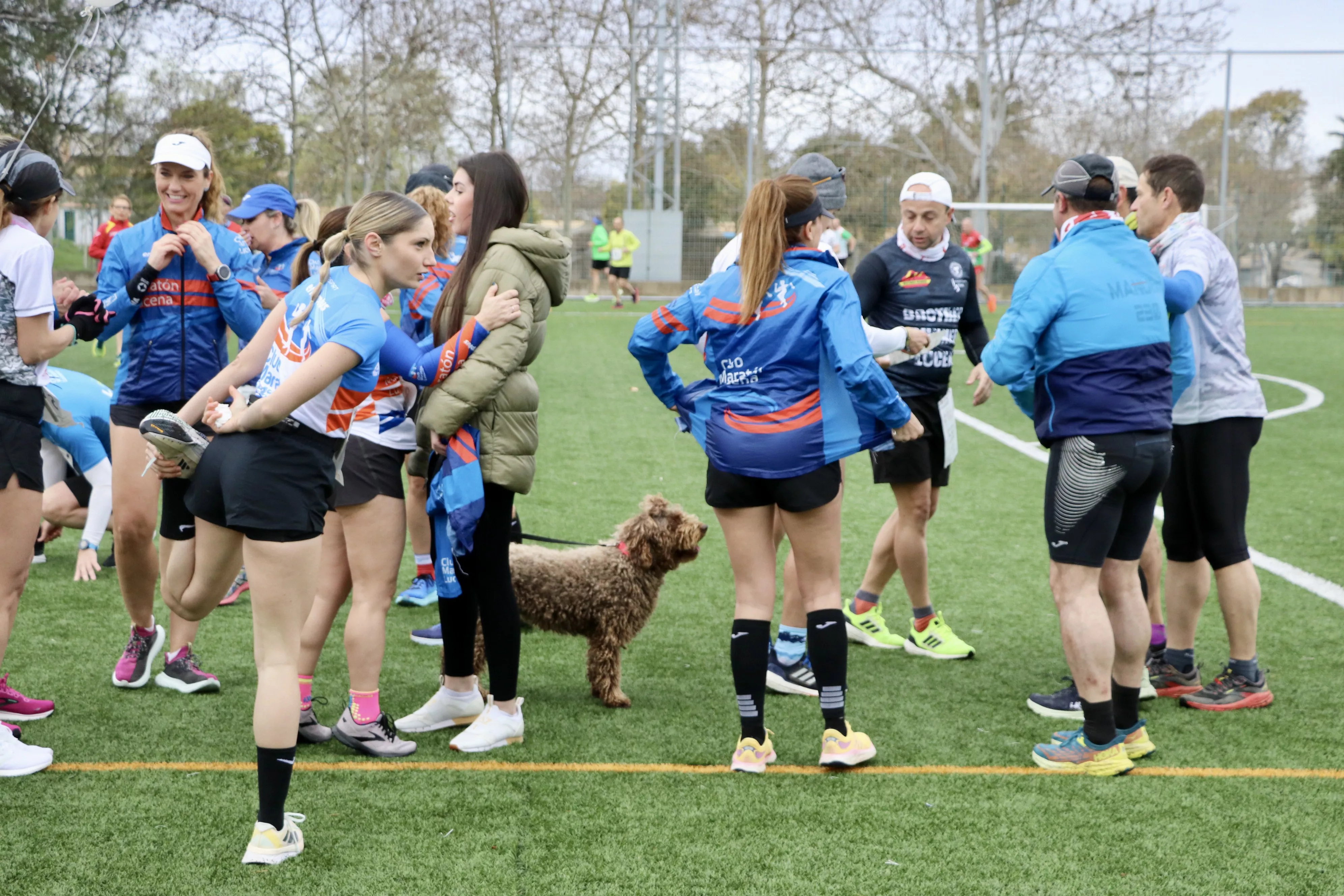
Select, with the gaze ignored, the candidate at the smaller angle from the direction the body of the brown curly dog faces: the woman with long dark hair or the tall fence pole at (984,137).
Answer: the tall fence pole

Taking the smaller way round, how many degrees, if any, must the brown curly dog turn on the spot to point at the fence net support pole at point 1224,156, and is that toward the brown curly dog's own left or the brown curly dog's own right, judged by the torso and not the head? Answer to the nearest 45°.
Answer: approximately 45° to the brown curly dog's own left

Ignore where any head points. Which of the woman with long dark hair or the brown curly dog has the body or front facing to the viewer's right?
the brown curly dog

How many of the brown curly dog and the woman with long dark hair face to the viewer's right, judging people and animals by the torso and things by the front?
1

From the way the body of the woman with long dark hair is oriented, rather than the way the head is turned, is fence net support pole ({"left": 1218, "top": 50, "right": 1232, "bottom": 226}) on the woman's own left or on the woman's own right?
on the woman's own right

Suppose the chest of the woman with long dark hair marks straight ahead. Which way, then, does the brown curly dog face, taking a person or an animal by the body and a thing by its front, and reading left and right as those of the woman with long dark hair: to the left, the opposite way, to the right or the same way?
the opposite way

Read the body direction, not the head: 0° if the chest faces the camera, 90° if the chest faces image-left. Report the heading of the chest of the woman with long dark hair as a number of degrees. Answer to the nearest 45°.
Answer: approximately 90°

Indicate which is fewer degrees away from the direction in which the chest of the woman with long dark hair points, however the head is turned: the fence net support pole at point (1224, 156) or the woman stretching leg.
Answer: the woman stretching leg

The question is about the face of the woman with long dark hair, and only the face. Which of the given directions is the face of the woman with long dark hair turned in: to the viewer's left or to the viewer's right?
to the viewer's left

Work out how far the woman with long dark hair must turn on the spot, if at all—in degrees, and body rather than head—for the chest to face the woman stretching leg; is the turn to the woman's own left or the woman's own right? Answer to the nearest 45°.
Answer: approximately 45° to the woman's own left

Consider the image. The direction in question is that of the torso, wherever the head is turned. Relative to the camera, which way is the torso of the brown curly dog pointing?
to the viewer's right
